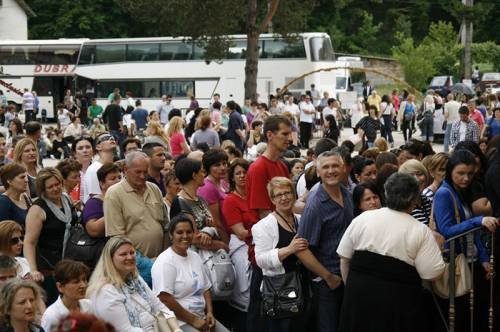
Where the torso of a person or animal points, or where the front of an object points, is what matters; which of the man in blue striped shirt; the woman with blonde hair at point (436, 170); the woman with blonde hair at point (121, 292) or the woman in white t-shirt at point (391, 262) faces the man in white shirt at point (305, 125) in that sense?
the woman in white t-shirt

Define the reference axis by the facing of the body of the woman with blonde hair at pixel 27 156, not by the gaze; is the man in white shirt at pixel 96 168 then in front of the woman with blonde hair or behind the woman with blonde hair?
in front

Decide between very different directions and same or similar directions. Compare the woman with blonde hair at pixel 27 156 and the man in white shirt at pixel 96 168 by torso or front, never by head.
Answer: same or similar directions

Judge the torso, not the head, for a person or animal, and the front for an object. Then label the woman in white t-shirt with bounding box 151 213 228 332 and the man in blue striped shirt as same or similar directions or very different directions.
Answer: same or similar directions

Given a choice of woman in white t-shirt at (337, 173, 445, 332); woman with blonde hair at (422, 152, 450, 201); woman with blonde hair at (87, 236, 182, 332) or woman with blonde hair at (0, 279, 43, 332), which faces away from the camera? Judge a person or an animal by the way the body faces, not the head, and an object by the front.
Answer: the woman in white t-shirt

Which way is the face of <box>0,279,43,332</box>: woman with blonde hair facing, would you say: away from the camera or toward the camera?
toward the camera

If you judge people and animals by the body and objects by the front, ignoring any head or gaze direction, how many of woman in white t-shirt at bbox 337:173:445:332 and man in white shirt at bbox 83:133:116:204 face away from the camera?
1

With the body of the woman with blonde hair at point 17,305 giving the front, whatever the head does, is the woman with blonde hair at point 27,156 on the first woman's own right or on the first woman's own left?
on the first woman's own left

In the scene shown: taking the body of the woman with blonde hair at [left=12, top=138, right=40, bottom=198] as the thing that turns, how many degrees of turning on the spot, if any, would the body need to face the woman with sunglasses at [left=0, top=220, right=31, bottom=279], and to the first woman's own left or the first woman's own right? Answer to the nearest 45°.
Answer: approximately 45° to the first woman's own right

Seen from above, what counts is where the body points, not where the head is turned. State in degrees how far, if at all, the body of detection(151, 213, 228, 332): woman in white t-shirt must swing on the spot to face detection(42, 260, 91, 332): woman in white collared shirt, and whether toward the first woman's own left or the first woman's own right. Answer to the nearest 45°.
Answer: approximately 90° to the first woman's own right

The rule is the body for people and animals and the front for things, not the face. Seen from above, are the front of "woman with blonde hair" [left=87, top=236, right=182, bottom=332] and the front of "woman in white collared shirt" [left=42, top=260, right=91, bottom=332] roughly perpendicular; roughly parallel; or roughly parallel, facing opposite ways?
roughly parallel

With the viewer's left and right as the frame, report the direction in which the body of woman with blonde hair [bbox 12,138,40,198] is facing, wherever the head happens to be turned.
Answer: facing the viewer and to the right of the viewer

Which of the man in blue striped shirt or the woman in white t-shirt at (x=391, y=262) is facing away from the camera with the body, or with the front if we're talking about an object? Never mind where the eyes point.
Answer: the woman in white t-shirt
